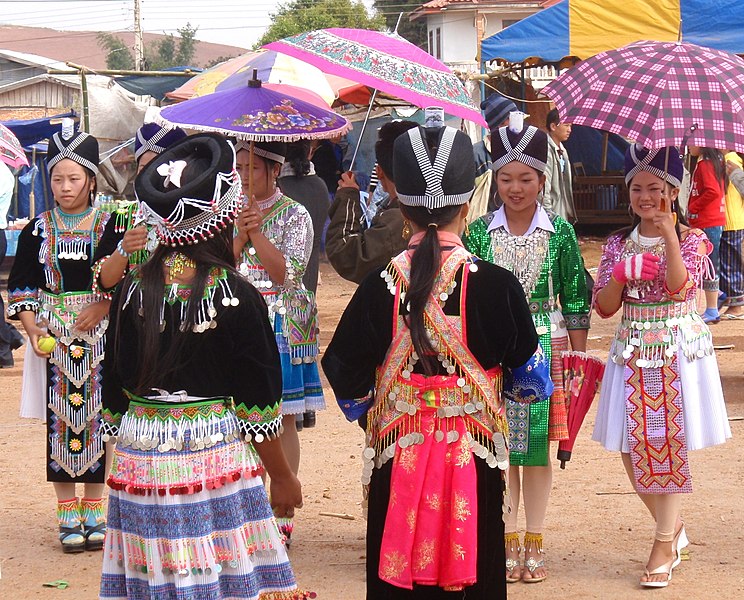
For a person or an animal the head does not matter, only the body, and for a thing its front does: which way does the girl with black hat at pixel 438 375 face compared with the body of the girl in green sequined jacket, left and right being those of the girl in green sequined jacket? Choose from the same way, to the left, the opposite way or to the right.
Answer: the opposite way

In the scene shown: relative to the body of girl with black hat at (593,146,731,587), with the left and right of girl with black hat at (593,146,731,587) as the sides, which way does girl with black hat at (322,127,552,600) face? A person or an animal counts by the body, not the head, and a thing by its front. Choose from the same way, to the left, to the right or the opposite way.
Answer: the opposite way

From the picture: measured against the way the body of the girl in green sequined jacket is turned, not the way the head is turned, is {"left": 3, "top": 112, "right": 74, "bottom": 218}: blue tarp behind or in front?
behind

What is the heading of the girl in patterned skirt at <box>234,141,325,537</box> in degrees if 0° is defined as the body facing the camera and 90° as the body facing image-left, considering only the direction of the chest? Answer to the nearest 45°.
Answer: approximately 45°

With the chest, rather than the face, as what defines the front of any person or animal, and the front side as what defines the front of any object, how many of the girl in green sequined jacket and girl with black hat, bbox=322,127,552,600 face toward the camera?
1

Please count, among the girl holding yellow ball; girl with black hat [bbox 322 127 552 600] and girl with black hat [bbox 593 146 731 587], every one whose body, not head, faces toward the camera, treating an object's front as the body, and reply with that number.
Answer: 2

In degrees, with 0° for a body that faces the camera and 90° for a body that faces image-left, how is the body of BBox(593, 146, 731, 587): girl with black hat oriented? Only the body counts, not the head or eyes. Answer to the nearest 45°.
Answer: approximately 0°

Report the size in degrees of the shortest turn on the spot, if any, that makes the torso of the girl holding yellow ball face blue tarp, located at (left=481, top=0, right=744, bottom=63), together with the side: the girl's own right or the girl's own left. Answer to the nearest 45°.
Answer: approximately 135° to the girl's own left

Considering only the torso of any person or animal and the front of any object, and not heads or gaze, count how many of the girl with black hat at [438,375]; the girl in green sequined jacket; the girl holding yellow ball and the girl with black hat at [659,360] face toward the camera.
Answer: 3

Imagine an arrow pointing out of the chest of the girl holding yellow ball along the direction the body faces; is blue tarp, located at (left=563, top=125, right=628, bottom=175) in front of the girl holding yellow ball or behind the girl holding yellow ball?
behind

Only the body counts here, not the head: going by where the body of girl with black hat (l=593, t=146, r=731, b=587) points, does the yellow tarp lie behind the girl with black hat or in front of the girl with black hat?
behind

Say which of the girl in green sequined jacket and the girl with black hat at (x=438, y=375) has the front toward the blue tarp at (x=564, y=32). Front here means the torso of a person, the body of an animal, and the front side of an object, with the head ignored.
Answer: the girl with black hat

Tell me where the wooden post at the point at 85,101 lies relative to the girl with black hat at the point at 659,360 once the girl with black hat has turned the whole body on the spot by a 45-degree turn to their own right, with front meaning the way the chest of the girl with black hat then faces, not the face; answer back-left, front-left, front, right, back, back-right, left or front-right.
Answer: right

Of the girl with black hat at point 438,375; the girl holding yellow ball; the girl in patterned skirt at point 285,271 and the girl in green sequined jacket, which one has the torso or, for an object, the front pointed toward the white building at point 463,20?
the girl with black hat
